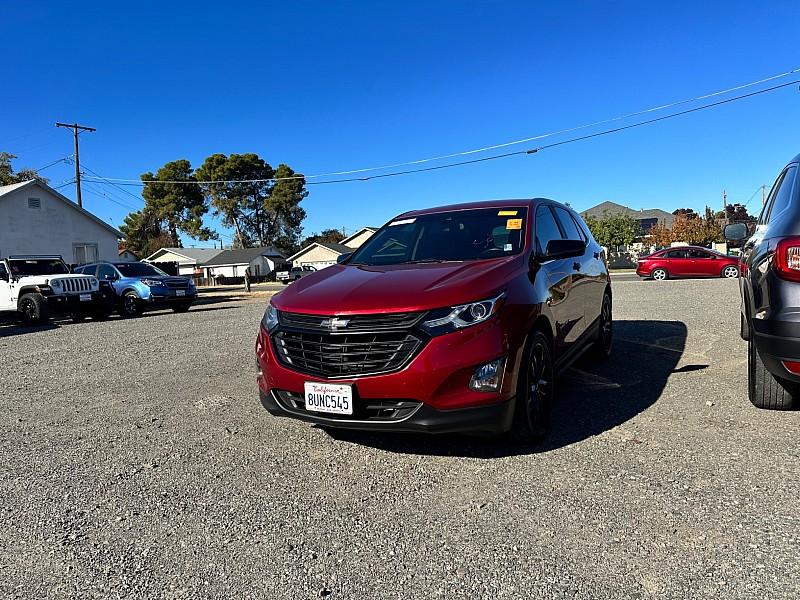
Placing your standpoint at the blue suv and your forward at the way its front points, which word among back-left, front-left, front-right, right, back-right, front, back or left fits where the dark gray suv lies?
front-right

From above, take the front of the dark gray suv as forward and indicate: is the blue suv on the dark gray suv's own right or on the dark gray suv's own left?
on the dark gray suv's own left

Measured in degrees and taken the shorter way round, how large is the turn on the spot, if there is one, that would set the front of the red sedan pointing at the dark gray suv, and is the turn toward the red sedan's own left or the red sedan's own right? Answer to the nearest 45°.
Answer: approximately 90° to the red sedan's own right

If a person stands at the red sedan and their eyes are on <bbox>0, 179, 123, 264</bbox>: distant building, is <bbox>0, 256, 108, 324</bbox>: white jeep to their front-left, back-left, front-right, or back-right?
front-left

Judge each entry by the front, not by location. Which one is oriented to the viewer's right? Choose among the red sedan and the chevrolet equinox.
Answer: the red sedan

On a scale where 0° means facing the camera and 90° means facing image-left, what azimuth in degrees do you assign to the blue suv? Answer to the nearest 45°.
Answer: approximately 315°

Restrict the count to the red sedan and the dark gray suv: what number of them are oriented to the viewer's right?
1

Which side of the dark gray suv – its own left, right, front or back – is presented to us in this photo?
back

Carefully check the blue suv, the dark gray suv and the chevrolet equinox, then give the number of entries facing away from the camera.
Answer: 1

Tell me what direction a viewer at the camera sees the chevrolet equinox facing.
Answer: facing the viewer and to the left of the viewer

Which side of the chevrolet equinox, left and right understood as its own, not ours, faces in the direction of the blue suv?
right

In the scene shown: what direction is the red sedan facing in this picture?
to the viewer's right

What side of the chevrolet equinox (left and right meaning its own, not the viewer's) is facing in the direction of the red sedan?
back

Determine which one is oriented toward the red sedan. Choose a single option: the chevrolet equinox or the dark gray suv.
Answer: the dark gray suv
